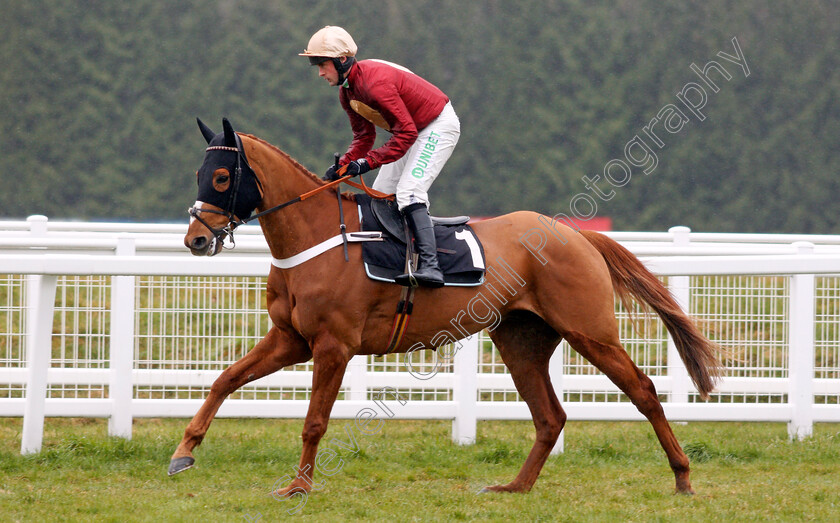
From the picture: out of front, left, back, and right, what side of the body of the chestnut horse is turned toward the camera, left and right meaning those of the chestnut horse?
left

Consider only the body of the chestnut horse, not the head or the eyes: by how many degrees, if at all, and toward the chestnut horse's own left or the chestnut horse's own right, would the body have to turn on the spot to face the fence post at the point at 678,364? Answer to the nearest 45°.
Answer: approximately 135° to the chestnut horse's own right

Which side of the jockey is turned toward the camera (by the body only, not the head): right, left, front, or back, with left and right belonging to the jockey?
left

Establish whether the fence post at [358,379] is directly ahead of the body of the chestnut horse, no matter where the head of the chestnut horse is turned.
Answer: no

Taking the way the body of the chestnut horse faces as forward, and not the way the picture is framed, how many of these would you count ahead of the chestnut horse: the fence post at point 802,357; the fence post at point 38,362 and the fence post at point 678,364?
1

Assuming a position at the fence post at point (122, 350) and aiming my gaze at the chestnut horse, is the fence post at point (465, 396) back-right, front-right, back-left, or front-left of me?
front-left
